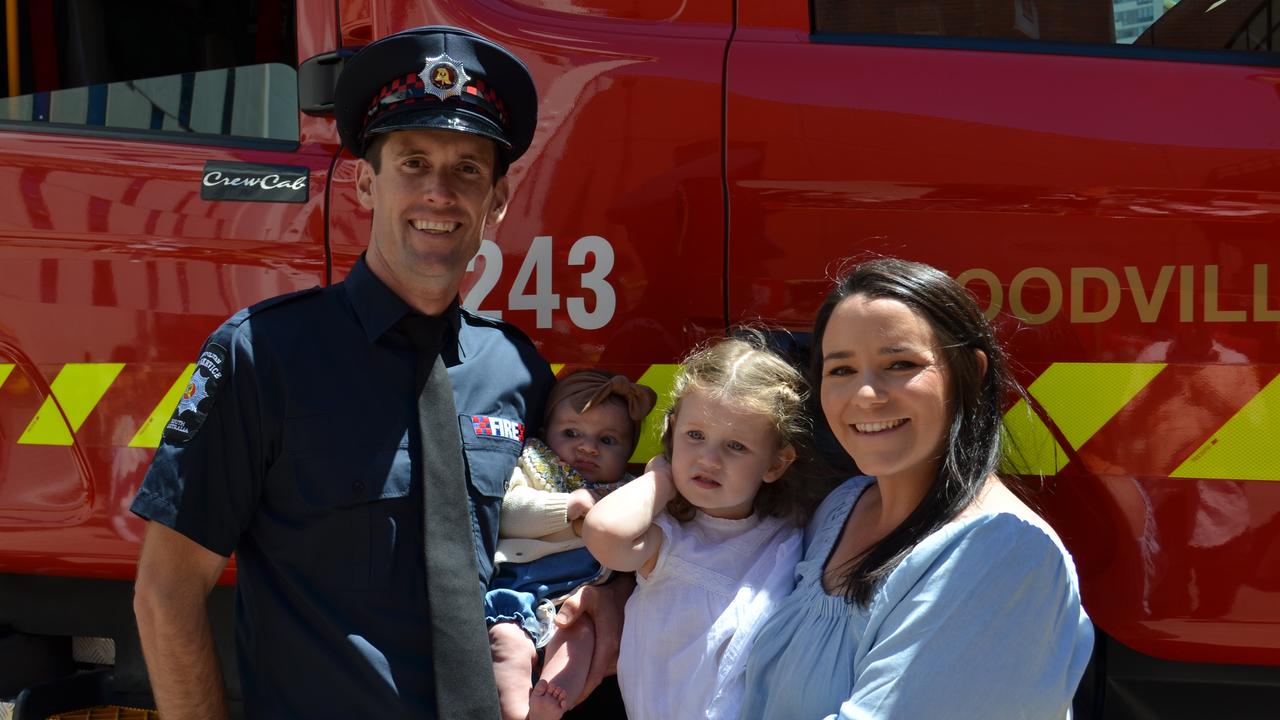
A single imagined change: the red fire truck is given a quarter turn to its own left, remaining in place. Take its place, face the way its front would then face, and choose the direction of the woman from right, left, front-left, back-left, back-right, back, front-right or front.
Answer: front

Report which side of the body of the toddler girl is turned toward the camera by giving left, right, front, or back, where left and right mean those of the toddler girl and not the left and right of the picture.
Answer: front

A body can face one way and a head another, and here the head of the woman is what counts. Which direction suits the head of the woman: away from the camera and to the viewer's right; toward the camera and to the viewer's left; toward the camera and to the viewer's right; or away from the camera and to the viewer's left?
toward the camera and to the viewer's left

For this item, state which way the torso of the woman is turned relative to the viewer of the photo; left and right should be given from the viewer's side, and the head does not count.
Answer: facing the viewer and to the left of the viewer

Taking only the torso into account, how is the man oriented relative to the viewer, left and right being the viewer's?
facing the viewer and to the right of the viewer

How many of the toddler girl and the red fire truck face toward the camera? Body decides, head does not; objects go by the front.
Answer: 1
